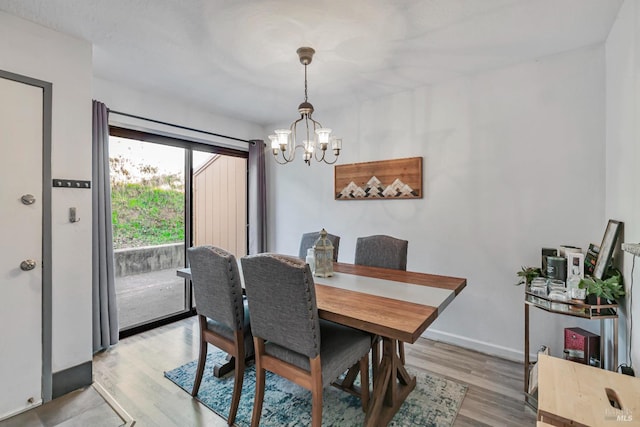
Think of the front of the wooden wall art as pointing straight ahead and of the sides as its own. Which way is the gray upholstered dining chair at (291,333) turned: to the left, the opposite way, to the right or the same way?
the opposite way

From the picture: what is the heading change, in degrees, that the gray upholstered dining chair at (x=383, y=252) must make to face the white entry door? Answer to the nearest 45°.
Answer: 0° — it already faces it

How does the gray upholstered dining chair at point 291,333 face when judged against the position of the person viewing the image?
facing away from the viewer and to the right of the viewer

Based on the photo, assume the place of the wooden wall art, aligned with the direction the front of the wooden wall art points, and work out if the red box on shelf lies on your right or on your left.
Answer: on your left

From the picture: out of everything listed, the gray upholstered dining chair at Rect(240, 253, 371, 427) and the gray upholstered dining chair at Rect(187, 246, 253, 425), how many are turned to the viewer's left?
0

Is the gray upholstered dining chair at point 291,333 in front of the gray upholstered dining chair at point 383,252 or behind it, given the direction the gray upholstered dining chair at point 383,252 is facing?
in front

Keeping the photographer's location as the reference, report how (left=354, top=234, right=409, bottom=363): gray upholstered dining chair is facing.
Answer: facing the viewer and to the left of the viewer

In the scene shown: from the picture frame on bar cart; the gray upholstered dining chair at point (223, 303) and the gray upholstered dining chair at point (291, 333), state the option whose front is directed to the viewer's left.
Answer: the picture frame on bar cart

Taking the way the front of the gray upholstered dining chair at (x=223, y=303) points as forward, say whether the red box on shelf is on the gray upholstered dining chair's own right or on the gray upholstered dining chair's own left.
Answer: on the gray upholstered dining chair's own right

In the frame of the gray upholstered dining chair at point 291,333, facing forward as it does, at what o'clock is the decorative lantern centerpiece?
The decorative lantern centerpiece is roughly at 11 o'clock from the gray upholstered dining chair.

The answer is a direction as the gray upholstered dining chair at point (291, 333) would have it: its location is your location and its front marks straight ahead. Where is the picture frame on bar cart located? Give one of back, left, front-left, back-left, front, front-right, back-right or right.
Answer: front-right

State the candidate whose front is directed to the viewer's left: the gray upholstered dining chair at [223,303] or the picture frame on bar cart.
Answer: the picture frame on bar cart

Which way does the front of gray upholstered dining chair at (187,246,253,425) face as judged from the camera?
facing away from the viewer and to the right of the viewer

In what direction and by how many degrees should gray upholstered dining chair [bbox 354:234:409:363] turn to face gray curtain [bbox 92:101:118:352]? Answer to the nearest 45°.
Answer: approximately 45° to its right

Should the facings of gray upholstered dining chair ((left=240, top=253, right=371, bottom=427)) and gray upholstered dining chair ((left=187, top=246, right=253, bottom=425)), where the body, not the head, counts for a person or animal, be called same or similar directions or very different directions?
same or similar directions

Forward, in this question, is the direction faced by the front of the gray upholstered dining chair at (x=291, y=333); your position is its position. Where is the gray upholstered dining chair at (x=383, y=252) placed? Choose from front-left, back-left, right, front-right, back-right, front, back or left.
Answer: front
